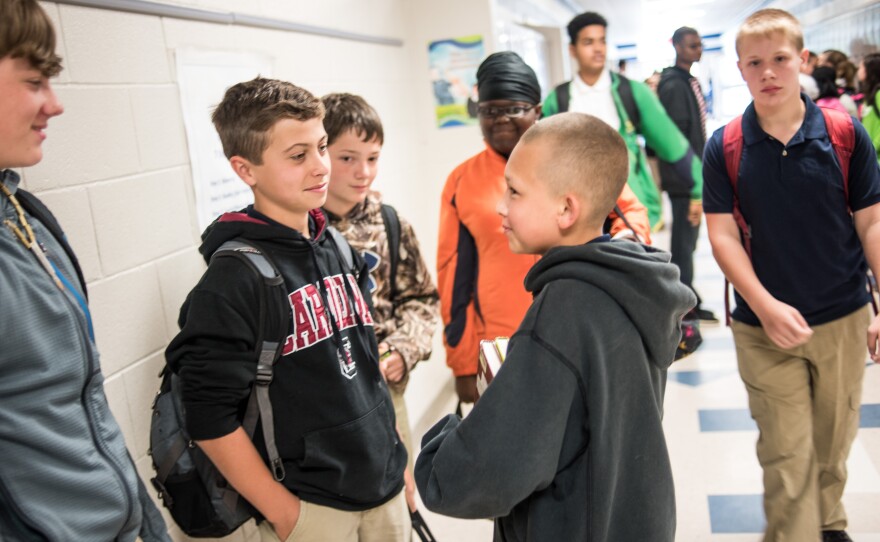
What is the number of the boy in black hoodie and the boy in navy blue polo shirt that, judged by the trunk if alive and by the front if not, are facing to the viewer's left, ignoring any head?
0

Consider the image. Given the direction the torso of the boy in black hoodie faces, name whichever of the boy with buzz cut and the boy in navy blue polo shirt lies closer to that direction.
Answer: the boy with buzz cut

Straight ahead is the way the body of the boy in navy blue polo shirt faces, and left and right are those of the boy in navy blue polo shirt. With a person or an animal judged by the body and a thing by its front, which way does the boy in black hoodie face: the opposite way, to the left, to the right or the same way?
to the left

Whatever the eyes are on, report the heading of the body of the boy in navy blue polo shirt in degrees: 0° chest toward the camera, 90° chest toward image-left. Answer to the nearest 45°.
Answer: approximately 0°

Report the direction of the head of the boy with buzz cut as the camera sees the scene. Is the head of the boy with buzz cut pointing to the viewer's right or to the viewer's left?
to the viewer's left

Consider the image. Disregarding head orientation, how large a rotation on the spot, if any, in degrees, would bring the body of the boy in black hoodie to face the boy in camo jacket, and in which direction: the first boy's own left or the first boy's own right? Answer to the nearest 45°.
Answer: approximately 90° to the first boy's own left

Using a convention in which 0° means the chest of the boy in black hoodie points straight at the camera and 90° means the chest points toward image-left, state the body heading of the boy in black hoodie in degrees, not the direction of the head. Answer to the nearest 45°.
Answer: approximately 315°

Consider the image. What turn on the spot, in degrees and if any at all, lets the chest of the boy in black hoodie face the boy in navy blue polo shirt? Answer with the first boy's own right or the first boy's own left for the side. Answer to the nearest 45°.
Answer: approximately 45° to the first boy's own left

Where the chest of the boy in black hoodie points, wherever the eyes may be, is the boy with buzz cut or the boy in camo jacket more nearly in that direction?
the boy with buzz cut

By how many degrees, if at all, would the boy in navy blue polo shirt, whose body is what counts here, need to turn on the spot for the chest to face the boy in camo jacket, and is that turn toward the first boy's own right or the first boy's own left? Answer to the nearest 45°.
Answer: approximately 45° to the first boy's own right

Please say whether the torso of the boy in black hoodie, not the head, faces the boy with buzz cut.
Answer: yes
